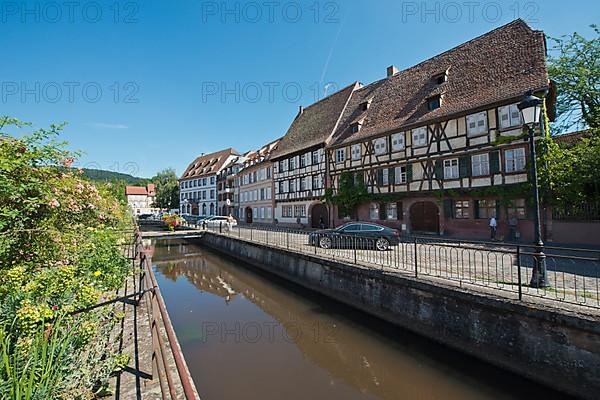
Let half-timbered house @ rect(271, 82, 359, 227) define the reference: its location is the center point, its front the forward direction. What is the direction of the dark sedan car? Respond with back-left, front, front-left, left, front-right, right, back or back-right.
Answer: front-left

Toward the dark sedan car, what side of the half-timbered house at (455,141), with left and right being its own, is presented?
front

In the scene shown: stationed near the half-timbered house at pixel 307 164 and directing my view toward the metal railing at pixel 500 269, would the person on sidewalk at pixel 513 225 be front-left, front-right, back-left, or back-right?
front-left

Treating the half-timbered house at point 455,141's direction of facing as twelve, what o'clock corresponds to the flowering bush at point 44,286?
The flowering bush is roughly at 11 o'clock from the half-timbered house.

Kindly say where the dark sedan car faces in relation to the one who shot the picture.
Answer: facing to the left of the viewer

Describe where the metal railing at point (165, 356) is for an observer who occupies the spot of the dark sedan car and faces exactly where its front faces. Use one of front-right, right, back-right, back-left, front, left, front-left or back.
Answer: left

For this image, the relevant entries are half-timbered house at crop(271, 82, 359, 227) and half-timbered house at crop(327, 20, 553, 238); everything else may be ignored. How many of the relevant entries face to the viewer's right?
0

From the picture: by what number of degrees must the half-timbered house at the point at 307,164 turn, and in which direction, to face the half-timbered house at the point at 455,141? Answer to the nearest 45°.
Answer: approximately 90° to its left

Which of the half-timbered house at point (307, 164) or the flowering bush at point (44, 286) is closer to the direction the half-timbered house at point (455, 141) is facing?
the flowering bush

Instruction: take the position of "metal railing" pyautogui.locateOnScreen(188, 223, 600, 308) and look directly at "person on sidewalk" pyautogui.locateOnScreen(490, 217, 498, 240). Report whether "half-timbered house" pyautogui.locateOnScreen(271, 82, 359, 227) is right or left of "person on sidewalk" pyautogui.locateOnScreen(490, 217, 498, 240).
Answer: left
